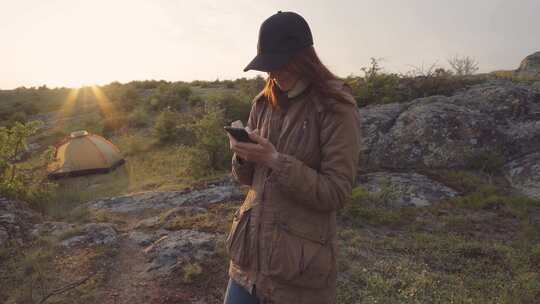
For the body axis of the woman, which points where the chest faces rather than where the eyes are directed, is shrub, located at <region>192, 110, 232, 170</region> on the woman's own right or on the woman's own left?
on the woman's own right

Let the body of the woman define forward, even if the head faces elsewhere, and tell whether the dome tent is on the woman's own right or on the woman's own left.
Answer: on the woman's own right

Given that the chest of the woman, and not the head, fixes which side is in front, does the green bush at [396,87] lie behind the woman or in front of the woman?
behind

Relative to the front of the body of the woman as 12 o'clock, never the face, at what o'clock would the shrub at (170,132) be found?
The shrub is roughly at 4 o'clock from the woman.

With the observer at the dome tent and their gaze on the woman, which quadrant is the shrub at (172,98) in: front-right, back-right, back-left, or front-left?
back-left

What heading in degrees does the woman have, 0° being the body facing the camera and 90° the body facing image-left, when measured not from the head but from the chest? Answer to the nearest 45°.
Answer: approximately 45°

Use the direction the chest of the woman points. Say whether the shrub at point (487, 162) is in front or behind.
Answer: behind

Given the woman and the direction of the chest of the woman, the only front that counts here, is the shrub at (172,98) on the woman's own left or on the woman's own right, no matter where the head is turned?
on the woman's own right

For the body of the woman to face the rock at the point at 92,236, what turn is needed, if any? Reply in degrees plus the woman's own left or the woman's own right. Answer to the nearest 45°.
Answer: approximately 90° to the woman's own right

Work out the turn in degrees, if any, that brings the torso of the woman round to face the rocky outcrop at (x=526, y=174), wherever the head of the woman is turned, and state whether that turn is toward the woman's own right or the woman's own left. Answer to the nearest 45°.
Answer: approximately 180°
